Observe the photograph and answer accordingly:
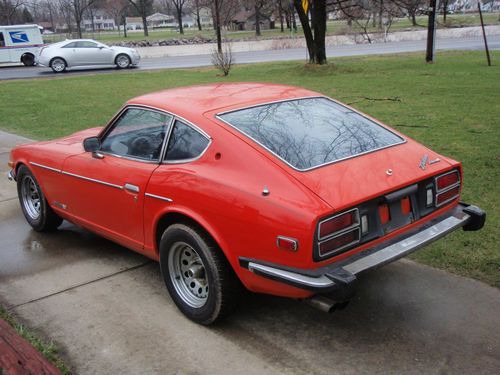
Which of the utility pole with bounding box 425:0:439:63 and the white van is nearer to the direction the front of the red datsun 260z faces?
the white van

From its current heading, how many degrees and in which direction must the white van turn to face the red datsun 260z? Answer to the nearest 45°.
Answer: approximately 90° to its left

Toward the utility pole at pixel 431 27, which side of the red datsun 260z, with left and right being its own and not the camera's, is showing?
right

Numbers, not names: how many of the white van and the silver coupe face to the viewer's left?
1

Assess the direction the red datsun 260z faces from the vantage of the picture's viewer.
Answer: facing away from the viewer and to the left of the viewer

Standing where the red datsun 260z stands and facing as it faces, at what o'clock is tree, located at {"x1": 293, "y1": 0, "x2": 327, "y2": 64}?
The tree is roughly at 2 o'clock from the red datsun 260z.

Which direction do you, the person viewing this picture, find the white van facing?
facing to the left of the viewer

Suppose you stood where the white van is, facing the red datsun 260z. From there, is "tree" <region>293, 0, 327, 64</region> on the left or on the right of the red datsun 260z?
left

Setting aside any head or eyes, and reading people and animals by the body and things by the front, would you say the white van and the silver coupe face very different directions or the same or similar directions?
very different directions
